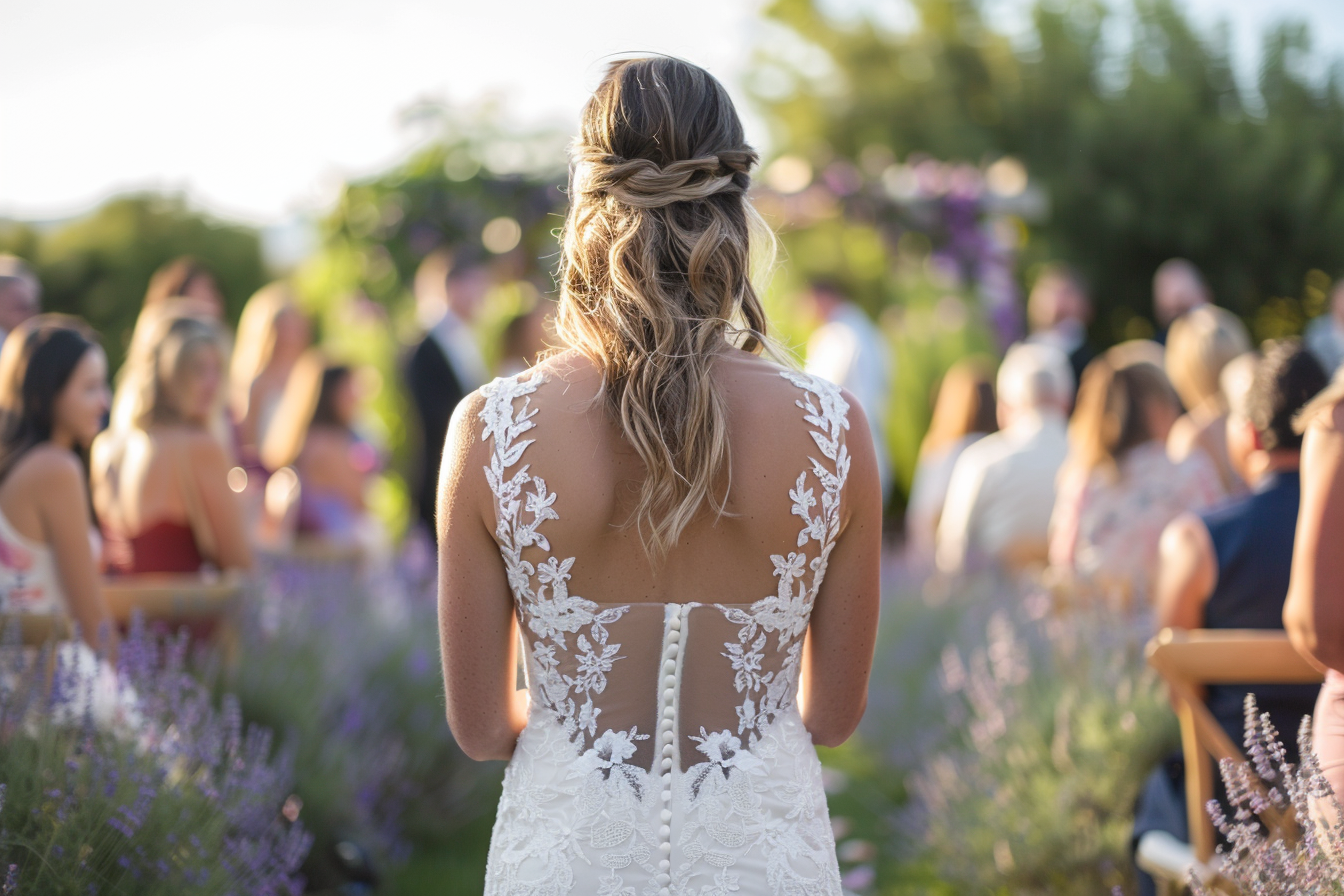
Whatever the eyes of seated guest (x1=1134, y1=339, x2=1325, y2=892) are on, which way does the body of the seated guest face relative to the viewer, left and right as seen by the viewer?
facing away from the viewer and to the left of the viewer

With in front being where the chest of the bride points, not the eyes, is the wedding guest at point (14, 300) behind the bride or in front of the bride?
in front

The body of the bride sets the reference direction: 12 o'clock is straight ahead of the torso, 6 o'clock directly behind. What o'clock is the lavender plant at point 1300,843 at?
The lavender plant is roughly at 3 o'clock from the bride.

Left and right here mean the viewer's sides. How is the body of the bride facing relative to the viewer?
facing away from the viewer

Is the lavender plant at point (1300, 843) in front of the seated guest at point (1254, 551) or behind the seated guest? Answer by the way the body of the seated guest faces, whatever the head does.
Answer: behind

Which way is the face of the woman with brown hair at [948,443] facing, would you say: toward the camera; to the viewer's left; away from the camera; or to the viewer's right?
away from the camera

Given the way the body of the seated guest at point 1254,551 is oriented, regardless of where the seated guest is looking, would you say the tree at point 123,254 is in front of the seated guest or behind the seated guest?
in front

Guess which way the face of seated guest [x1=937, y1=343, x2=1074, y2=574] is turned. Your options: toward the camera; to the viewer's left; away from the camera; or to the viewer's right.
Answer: away from the camera

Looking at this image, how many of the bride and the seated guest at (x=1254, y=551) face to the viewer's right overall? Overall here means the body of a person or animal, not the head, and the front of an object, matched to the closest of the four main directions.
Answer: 0

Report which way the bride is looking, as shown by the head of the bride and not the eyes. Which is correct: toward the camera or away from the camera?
away from the camera

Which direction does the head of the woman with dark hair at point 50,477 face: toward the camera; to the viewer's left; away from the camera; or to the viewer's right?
to the viewer's right

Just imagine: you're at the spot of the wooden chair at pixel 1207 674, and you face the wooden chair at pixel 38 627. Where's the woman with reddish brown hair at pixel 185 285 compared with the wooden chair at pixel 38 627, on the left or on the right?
right

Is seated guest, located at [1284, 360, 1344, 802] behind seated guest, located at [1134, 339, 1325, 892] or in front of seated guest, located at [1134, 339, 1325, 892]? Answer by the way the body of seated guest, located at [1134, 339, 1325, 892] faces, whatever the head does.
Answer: behind

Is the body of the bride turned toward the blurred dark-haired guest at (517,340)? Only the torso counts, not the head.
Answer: yes

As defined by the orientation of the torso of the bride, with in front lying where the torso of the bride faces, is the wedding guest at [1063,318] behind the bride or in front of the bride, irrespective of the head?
in front
